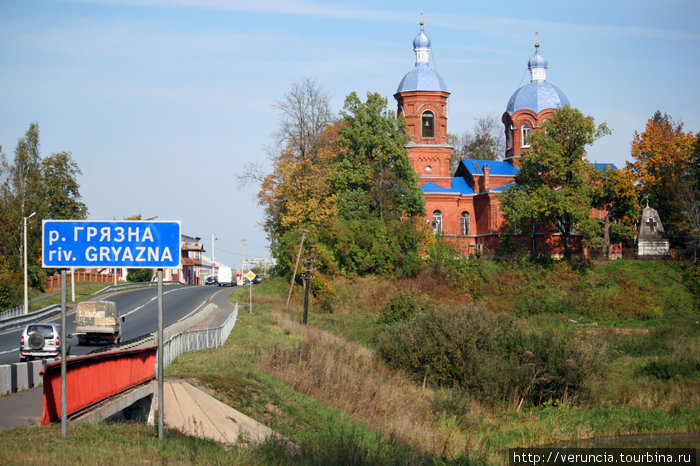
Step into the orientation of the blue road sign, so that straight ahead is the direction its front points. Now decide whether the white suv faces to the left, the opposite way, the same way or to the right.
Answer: the opposite way

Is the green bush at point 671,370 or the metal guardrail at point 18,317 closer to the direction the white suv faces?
the metal guardrail

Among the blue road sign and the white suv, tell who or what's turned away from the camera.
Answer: the white suv

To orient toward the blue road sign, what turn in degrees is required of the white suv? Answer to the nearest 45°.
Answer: approximately 180°

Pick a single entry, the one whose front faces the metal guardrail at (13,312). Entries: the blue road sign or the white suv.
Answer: the white suv

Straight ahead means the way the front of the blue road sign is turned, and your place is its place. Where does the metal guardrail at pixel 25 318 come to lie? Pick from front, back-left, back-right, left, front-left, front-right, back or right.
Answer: back

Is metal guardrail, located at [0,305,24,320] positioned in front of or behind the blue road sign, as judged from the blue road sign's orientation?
behind

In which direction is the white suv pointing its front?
away from the camera

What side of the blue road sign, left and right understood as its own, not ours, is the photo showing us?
front
